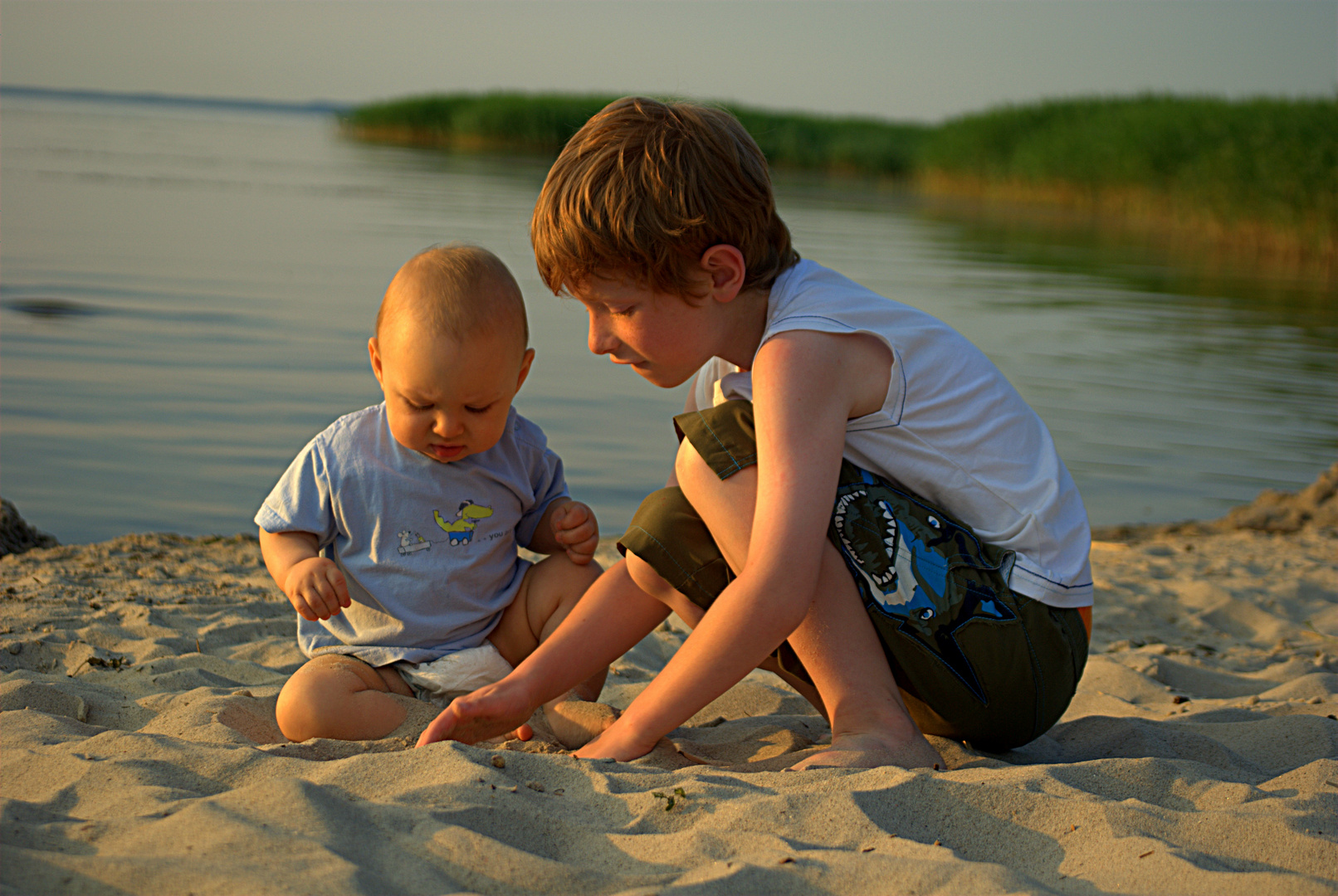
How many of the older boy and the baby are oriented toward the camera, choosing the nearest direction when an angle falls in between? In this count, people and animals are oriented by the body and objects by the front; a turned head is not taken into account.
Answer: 1

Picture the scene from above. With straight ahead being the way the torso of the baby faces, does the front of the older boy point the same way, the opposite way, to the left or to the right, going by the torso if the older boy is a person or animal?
to the right

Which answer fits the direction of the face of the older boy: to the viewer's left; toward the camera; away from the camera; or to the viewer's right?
to the viewer's left

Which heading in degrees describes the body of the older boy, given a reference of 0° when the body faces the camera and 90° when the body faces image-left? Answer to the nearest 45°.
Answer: approximately 90°

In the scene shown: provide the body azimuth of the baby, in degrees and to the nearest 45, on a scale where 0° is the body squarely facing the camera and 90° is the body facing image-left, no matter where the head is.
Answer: approximately 0°

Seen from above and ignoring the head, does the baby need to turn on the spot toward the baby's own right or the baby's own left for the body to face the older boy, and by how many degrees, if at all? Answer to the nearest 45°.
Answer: approximately 45° to the baby's own left
